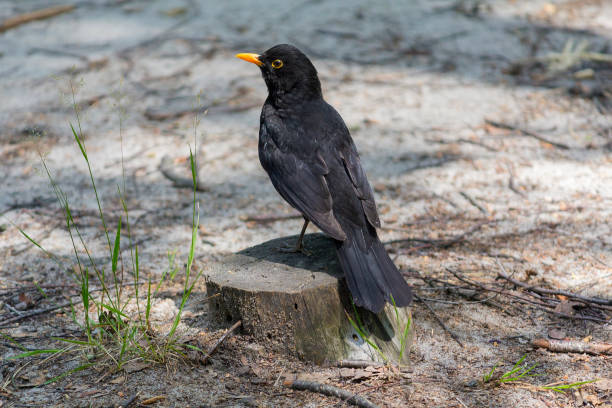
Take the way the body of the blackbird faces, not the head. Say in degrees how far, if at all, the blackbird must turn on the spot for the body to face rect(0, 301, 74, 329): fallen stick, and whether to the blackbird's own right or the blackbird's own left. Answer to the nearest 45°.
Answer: approximately 45° to the blackbird's own left

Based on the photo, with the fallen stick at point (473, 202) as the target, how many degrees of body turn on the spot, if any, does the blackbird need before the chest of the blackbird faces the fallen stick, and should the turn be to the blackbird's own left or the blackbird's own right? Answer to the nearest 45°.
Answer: approximately 90° to the blackbird's own right

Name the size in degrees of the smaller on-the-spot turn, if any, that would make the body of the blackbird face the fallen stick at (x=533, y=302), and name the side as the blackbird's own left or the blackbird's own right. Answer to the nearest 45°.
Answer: approximately 135° to the blackbird's own right

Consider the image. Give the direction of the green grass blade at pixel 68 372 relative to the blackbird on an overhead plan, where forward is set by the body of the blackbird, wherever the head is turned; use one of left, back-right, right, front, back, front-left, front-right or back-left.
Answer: left

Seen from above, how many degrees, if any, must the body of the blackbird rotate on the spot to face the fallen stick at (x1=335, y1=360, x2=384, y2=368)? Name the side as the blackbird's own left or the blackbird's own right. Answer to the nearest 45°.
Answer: approximately 135° to the blackbird's own left

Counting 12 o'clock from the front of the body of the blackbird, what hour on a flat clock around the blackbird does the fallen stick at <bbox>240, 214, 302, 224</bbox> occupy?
The fallen stick is roughly at 1 o'clock from the blackbird.

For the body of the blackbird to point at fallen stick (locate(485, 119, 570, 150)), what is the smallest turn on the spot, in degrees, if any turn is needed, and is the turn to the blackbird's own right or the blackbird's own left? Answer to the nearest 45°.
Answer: approximately 90° to the blackbird's own right

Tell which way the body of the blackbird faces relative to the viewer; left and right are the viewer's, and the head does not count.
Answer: facing away from the viewer and to the left of the viewer
